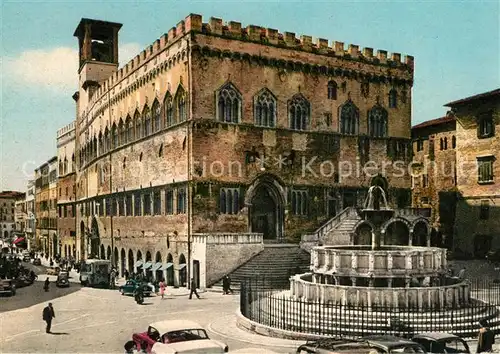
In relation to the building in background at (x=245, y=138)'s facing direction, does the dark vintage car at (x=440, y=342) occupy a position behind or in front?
in front

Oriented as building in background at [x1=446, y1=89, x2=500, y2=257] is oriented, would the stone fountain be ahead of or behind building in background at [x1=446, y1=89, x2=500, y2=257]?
ahead

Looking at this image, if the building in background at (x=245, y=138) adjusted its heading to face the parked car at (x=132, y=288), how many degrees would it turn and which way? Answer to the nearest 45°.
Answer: approximately 90° to its right

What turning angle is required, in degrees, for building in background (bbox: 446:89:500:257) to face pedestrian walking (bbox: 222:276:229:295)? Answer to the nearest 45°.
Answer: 0° — it already faces them

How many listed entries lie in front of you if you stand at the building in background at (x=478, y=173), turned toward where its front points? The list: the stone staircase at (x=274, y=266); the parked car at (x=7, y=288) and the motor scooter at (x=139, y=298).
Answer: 3

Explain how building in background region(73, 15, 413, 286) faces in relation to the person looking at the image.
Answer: facing the viewer and to the right of the viewer

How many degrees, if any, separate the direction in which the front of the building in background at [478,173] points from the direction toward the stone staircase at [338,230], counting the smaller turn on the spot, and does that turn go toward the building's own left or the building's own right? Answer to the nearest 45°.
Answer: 0° — it already faces it

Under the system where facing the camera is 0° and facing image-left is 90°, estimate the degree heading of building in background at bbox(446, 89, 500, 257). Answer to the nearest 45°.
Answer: approximately 45°
